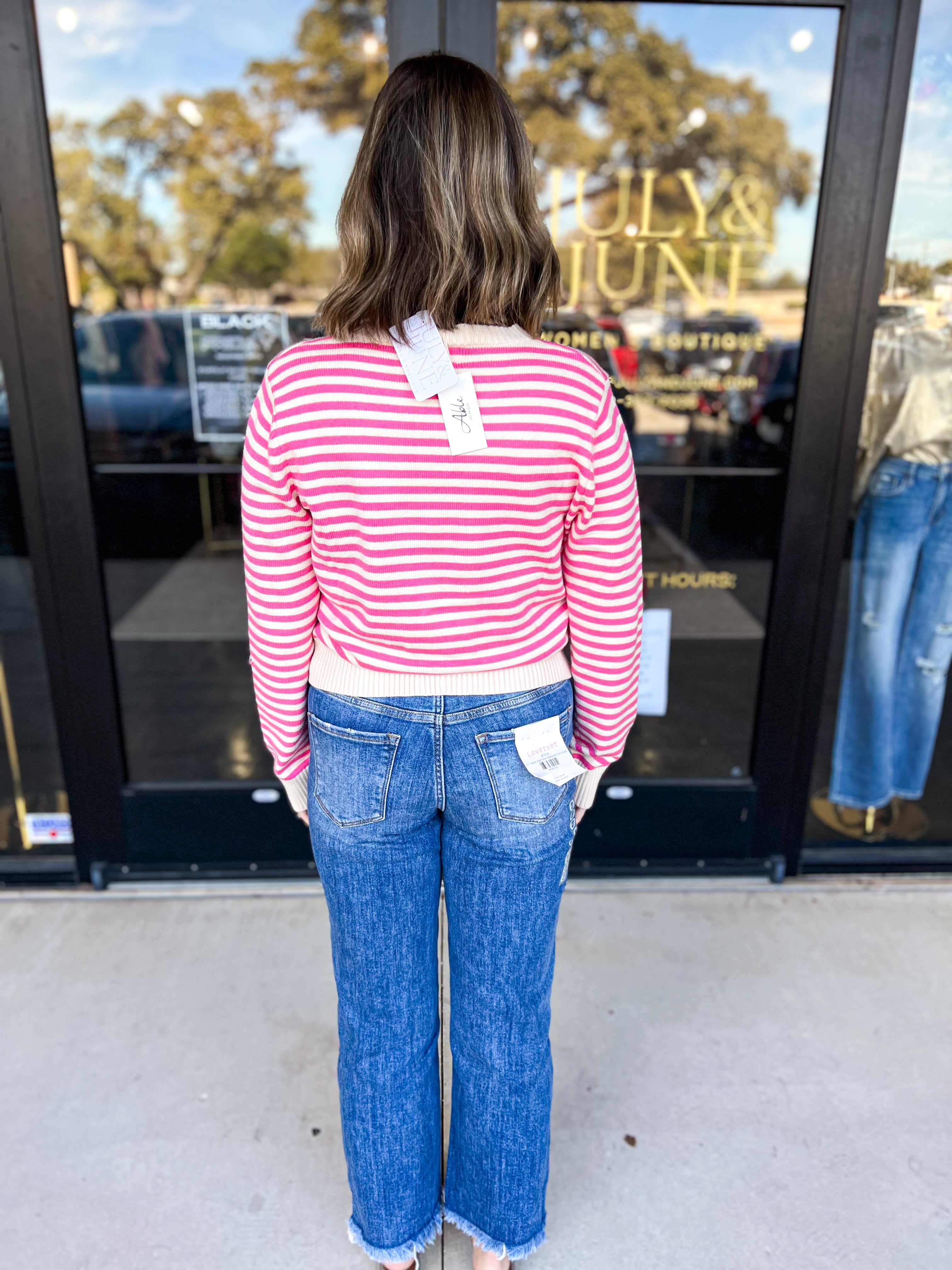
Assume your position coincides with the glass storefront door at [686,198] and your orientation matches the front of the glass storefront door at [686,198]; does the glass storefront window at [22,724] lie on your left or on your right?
on your right

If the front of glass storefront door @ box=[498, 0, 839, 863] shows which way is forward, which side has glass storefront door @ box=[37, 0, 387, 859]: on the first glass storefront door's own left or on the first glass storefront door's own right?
on the first glass storefront door's own right

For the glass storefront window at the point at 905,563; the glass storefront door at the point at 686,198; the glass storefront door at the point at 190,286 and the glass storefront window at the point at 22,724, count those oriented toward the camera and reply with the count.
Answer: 4

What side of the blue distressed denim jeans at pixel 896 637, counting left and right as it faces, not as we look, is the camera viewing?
front

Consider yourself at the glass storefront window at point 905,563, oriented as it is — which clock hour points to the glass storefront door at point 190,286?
the glass storefront door at point 190,286 is roughly at 3 o'clock from the glass storefront window at point 905,563.

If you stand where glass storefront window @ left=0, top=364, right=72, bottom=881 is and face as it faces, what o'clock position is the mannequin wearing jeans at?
The mannequin wearing jeans is roughly at 10 o'clock from the glass storefront window.

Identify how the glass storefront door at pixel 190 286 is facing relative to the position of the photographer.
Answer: facing the viewer

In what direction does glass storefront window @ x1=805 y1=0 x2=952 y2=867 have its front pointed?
toward the camera

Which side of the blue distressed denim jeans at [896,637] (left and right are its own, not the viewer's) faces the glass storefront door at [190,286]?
right

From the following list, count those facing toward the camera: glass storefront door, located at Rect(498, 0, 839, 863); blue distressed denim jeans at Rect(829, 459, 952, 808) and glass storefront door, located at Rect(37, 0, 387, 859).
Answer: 3

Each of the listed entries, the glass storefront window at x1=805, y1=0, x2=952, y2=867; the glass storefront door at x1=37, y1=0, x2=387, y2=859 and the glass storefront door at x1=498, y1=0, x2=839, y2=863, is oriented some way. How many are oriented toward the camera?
3

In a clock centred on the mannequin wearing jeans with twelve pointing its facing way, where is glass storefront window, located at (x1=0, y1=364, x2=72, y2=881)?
The glass storefront window is roughly at 2 o'clock from the mannequin wearing jeans.

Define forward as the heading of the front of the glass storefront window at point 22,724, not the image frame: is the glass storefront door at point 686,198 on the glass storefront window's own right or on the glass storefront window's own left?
on the glass storefront window's own left
